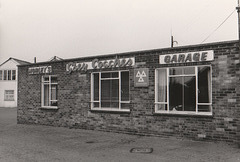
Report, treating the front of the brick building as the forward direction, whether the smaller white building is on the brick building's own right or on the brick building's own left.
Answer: on the brick building's own right

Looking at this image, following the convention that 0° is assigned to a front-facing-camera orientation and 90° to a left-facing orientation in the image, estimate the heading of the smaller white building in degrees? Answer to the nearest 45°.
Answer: approximately 0°

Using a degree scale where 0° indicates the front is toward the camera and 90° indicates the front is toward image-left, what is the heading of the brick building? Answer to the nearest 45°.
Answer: approximately 45°
